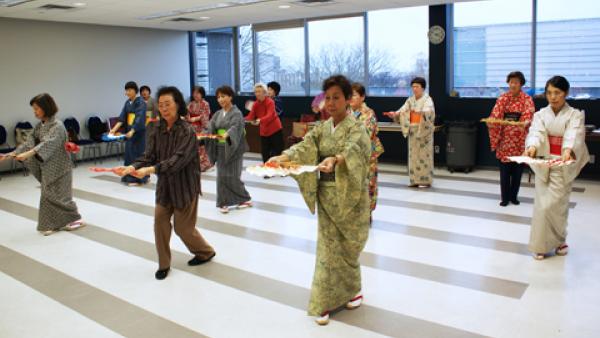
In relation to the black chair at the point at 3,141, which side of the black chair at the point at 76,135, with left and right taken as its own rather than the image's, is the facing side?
right

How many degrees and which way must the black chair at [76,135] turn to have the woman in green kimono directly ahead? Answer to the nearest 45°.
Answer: approximately 45° to its right

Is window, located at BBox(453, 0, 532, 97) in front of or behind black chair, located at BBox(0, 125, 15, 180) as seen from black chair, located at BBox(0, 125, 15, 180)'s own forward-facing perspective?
in front

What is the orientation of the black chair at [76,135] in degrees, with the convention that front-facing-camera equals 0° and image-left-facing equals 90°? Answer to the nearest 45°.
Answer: approximately 315°

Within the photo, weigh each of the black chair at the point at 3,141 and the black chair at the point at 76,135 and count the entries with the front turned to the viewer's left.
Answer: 0

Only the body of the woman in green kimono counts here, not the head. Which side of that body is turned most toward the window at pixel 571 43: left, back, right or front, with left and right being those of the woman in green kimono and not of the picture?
back

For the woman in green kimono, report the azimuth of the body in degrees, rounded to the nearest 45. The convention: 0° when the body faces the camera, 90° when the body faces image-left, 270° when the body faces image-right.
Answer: approximately 45°

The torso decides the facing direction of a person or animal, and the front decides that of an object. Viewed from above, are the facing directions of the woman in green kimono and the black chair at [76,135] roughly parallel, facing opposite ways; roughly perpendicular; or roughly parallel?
roughly perpendicular

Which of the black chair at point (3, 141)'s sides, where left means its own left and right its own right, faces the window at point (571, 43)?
front

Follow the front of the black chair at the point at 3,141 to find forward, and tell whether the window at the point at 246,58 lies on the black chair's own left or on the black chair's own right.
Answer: on the black chair's own left
